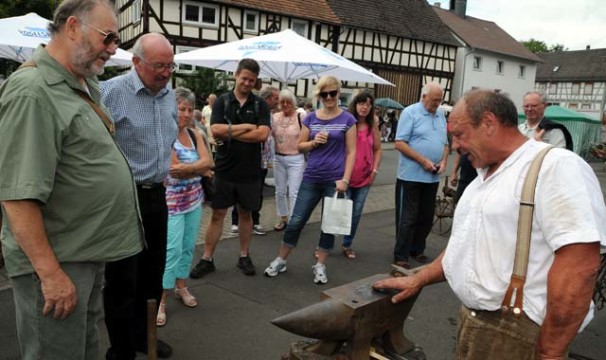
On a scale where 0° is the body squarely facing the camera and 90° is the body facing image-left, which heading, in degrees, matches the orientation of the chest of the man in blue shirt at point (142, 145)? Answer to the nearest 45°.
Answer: approximately 315°

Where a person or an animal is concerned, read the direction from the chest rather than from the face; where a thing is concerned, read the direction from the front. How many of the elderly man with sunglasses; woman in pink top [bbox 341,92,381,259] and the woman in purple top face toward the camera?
2

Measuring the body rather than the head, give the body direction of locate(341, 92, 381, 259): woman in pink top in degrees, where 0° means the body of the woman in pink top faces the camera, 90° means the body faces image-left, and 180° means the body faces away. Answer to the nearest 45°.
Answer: approximately 0°

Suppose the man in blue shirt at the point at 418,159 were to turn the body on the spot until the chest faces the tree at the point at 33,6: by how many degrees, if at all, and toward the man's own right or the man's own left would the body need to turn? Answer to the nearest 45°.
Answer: approximately 180°

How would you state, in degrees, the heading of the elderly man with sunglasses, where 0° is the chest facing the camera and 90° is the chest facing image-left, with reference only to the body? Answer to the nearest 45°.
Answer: approximately 270°

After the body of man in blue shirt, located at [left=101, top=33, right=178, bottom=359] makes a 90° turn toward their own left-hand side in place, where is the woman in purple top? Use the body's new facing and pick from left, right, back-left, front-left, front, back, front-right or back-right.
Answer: front

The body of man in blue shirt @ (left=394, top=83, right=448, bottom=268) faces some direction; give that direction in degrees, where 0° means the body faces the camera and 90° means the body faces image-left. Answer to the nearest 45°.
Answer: approximately 315°

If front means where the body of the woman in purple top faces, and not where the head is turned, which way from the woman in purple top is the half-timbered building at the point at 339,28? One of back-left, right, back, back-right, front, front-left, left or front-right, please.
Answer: back

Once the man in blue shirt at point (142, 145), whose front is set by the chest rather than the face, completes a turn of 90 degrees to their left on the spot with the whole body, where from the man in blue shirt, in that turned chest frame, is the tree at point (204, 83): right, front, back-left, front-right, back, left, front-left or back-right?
front-left
